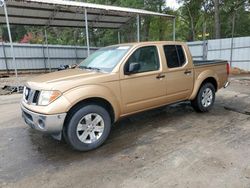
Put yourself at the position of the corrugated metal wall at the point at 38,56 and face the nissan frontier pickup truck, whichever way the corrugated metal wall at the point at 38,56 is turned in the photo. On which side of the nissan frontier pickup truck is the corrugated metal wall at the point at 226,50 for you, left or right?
left

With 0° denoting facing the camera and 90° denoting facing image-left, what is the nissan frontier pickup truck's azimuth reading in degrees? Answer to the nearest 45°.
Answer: approximately 45°

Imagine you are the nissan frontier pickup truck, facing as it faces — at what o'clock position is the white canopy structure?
The white canopy structure is roughly at 4 o'clock from the nissan frontier pickup truck.

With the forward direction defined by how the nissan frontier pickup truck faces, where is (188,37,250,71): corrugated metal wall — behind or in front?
behind

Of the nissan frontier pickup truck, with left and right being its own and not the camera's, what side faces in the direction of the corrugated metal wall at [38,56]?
right
